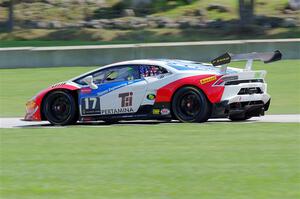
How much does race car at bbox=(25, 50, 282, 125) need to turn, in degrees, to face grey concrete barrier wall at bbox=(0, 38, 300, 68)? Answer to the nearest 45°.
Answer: approximately 45° to its right

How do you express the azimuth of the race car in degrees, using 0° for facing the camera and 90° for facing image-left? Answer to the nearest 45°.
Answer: approximately 135°
